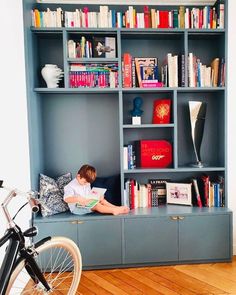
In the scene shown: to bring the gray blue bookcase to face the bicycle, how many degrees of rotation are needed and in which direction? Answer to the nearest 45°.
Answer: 0° — it already faces it

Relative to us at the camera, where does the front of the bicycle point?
facing away from the viewer and to the right of the viewer

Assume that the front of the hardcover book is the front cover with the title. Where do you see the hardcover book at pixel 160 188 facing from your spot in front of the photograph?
facing the viewer

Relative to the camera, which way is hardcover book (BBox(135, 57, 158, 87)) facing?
toward the camera

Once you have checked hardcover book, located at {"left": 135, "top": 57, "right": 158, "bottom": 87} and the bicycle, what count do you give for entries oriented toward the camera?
1

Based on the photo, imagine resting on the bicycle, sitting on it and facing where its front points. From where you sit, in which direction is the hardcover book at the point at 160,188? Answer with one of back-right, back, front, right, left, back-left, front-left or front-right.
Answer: front

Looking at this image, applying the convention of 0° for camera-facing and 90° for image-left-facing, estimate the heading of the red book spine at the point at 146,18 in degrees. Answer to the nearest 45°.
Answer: approximately 0°

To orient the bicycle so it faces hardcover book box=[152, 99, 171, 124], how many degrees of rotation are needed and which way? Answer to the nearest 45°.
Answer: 0° — it already faces it

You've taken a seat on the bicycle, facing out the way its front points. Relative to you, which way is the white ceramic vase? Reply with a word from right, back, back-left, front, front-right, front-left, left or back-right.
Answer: front-left

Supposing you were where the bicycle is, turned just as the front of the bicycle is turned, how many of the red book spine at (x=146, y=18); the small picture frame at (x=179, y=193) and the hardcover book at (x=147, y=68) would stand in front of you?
3
